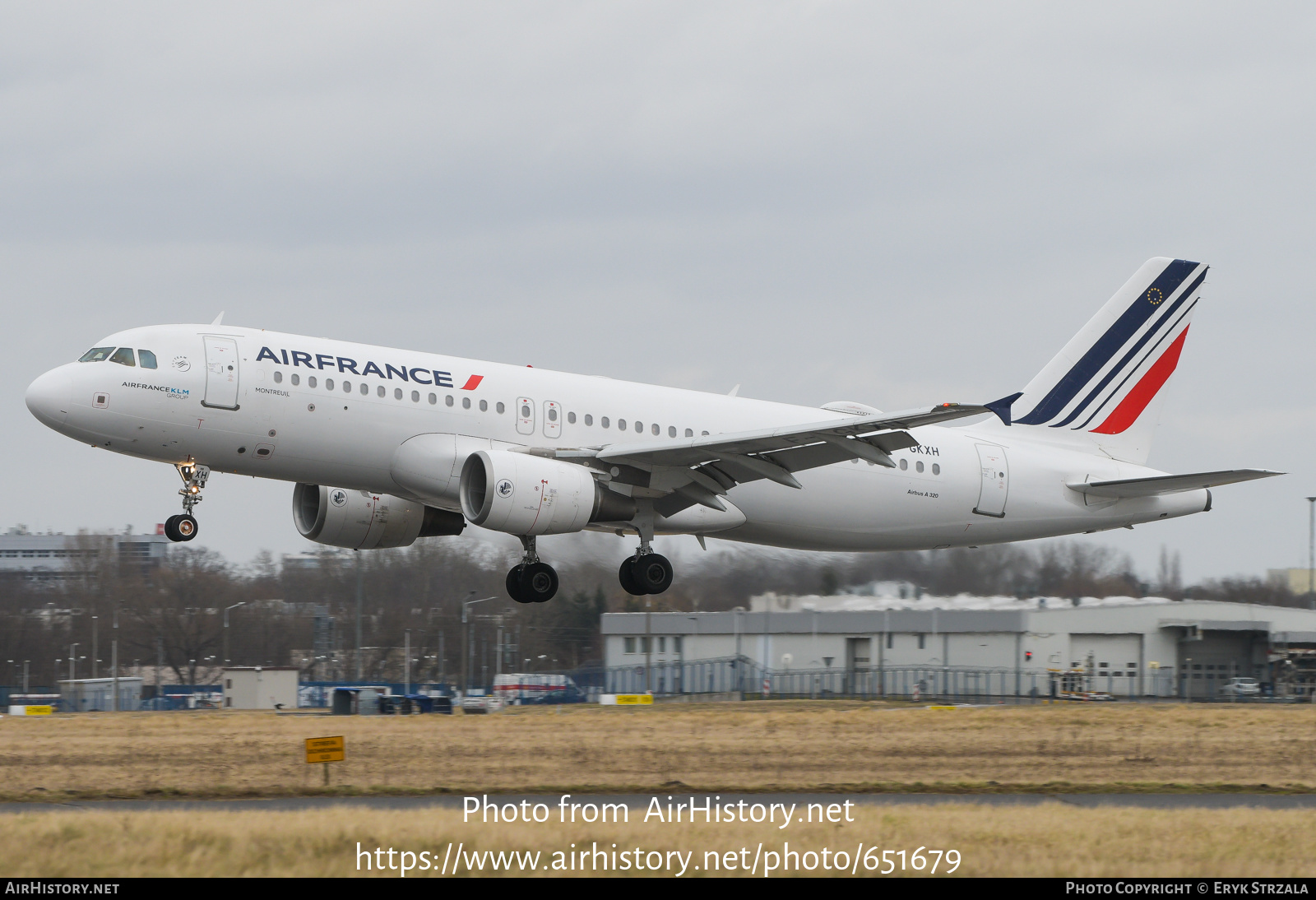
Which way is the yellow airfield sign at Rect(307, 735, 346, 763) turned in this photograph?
toward the camera

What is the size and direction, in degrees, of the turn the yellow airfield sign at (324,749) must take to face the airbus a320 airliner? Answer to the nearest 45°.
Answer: approximately 135° to its left

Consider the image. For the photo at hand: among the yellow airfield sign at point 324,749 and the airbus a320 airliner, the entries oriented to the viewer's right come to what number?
0
